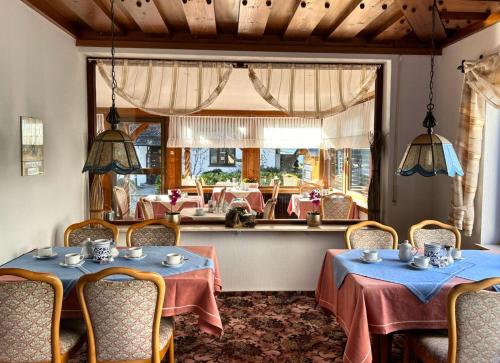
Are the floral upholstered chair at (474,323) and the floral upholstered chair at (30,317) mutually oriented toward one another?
no

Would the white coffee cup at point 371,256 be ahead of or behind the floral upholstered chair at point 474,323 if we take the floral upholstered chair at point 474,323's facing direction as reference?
ahead

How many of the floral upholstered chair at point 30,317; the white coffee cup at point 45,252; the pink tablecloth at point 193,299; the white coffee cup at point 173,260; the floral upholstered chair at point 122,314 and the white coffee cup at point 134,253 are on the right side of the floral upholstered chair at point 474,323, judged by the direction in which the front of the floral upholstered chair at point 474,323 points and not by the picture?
0

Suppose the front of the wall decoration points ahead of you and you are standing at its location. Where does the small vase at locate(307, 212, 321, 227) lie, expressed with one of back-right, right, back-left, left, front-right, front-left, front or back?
front-left

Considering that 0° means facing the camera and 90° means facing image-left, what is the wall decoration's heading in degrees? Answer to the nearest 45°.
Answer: approximately 315°

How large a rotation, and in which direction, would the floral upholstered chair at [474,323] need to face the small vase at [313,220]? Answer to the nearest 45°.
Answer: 0° — it already faces it

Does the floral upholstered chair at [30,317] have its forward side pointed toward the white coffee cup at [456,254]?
no

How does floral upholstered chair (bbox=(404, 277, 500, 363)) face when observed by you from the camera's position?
facing away from the viewer and to the left of the viewer

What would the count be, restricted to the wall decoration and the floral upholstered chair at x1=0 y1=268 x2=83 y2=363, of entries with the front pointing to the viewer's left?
0

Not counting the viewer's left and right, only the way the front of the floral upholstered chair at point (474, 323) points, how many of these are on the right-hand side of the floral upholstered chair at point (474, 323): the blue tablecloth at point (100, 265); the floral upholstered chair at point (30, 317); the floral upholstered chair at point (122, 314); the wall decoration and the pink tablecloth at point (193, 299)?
0

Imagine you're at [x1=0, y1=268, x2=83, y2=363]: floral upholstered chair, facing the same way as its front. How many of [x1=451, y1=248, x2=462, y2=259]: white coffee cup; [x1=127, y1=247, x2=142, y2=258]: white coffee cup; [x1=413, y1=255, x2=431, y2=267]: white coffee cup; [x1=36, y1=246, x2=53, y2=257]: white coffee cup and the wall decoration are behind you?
0

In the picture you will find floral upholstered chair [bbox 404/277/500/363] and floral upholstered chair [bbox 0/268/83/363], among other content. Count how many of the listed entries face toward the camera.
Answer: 0

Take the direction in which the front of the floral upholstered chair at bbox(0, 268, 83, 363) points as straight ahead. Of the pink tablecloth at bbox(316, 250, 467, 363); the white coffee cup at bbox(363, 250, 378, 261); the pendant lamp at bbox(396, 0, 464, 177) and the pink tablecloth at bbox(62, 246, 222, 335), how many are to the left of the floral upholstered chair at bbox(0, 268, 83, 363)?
0

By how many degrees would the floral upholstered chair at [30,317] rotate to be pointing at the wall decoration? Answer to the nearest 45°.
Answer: approximately 45° to its left

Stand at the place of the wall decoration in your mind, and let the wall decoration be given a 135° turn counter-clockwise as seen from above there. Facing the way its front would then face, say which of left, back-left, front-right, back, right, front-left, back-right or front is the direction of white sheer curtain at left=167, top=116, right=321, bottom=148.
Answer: front-right

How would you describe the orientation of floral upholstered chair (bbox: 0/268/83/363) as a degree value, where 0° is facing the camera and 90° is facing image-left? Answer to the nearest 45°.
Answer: approximately 225°

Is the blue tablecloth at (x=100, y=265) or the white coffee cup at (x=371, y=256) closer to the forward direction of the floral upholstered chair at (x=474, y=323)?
the white coffee cup

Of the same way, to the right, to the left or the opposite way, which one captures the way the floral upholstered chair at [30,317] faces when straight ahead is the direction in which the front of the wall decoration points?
to the left

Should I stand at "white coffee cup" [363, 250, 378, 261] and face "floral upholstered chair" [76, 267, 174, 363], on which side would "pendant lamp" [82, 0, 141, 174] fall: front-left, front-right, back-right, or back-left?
front-right
